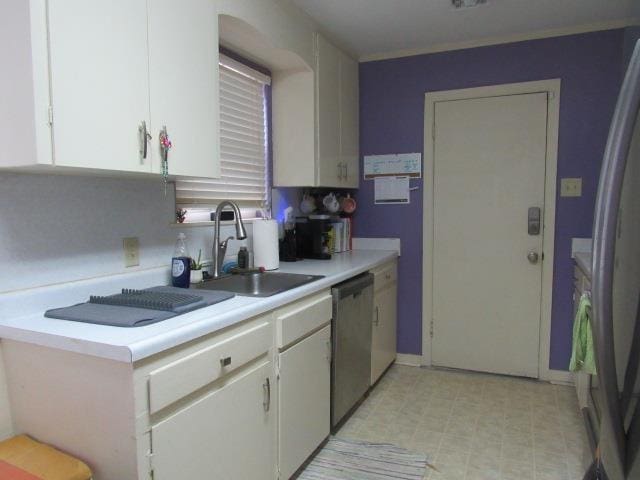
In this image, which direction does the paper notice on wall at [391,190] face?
toward the camera

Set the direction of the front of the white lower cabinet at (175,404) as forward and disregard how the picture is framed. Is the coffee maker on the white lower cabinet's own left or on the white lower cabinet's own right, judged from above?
on the white lower cabinet's own left

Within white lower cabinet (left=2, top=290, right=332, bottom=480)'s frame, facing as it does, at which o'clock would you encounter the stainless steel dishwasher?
The stainless steel dishwasher is roughly at 9 o'clock from the white lower cabinet.

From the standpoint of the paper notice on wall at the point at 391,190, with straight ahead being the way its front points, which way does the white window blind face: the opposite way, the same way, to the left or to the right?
to the left

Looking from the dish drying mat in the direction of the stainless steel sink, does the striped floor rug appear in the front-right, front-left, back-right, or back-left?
front-right

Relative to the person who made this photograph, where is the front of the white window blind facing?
facing the viewer and to the right of the viewer

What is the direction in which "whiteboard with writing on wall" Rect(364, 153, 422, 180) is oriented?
toward the camera

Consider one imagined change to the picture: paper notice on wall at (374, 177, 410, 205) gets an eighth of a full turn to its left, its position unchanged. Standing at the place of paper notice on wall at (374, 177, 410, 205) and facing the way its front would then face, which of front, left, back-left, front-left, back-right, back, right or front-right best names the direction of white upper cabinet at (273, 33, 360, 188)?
right

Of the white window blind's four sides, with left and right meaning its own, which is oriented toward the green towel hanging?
front

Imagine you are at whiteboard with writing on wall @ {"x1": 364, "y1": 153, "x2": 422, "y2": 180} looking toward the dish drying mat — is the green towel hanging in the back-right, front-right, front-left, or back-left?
front-left

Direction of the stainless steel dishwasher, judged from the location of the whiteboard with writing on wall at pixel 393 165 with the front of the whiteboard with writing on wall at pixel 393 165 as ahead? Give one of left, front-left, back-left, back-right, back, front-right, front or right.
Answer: front

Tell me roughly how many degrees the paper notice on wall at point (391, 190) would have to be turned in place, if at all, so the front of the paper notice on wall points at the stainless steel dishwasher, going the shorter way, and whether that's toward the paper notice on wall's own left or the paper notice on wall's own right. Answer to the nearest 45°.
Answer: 0° — it already faces it
